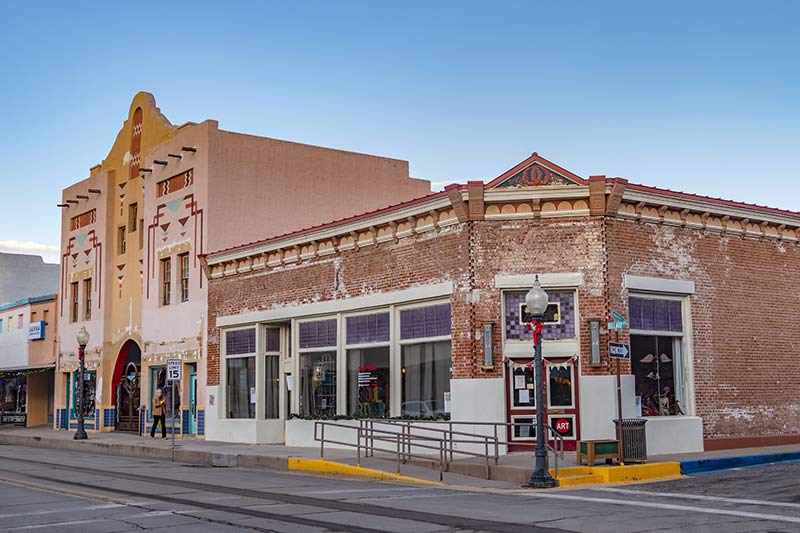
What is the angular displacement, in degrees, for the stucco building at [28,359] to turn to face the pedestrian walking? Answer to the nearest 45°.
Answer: approximately 45° to its left

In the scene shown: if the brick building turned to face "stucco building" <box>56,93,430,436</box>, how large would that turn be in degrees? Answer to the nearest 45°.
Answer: approximately 135° to its right

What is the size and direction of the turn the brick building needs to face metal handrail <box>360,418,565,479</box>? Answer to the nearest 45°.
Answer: approximately 45° to its right

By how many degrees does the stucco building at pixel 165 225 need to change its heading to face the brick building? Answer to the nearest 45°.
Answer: approximately 90° to its left

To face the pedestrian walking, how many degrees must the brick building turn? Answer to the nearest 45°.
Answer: approximately 135° to its right

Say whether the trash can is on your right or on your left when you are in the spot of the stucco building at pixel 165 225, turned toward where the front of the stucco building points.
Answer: on your left

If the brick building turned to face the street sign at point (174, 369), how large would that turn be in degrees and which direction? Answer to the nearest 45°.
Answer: approximately 90° to its right

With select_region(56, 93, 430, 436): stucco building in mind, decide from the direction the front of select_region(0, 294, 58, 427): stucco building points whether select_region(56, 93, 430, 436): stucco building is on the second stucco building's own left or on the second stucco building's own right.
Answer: on the second stucco building's own left

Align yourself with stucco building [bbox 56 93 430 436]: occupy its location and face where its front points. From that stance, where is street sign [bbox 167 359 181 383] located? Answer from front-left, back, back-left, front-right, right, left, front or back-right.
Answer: front-left

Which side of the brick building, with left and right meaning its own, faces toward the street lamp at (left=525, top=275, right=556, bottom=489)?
front

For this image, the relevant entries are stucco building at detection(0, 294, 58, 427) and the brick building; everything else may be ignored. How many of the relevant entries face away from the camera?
0

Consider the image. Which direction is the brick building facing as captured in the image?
toward the camera

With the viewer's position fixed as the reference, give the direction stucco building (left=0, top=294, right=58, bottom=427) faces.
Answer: facing the viewer and to the left of the viewer

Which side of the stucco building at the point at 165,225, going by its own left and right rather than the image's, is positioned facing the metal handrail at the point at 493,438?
left
